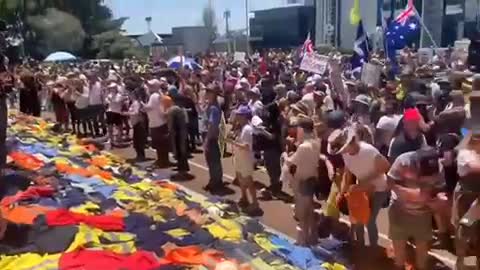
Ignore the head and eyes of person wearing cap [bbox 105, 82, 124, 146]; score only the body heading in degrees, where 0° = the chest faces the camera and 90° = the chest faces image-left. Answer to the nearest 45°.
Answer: approximately 45°

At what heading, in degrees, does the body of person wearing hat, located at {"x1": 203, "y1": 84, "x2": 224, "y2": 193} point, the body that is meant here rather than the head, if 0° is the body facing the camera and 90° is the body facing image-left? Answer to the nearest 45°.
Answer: approximately 90°

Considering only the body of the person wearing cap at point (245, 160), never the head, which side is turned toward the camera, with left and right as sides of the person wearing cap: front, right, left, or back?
left

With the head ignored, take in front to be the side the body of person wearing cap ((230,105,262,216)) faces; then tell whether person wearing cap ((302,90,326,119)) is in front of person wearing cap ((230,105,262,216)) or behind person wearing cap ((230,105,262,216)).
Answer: behind

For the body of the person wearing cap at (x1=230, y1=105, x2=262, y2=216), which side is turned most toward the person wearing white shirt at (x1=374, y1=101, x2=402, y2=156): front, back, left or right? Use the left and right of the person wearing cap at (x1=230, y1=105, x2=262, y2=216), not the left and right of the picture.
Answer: back

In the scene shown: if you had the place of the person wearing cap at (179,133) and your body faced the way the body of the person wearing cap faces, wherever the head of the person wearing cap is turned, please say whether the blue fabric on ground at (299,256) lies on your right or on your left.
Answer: on your left

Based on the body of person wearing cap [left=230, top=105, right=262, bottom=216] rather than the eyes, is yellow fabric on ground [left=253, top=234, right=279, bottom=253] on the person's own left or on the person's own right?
on the person's own left

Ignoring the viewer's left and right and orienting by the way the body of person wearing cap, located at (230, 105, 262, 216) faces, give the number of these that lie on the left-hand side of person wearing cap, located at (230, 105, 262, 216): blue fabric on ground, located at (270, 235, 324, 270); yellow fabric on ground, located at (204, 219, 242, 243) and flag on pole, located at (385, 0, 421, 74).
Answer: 2

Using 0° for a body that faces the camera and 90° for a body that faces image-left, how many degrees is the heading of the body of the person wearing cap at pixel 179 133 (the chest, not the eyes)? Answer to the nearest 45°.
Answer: approximately 90°
